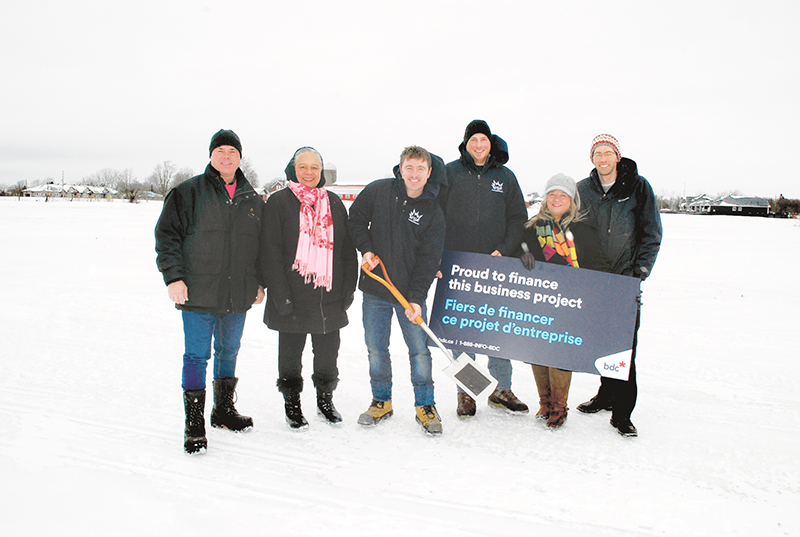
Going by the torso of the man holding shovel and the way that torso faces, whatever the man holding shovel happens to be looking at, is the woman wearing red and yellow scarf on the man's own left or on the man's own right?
on the man's own left

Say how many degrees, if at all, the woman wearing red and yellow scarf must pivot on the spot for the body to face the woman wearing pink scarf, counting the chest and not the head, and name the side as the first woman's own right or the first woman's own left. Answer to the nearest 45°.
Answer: approximately 45° to the first woman's own right

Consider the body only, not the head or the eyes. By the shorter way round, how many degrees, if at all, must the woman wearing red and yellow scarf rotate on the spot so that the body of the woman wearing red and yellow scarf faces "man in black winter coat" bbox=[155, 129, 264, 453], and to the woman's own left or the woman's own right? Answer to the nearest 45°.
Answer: approximately 45° to the woman's own right

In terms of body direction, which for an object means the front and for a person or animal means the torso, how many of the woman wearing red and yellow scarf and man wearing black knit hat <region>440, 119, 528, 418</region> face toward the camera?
2

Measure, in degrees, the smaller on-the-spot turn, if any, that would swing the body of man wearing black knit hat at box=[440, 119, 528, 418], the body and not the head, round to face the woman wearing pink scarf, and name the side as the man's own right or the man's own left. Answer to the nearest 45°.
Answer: approximately 45° to the man's own right

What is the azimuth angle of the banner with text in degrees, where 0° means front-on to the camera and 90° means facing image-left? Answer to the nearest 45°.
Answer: approximately 0°

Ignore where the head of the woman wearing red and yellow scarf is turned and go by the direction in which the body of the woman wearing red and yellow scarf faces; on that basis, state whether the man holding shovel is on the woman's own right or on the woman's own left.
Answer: on the woman's own right
